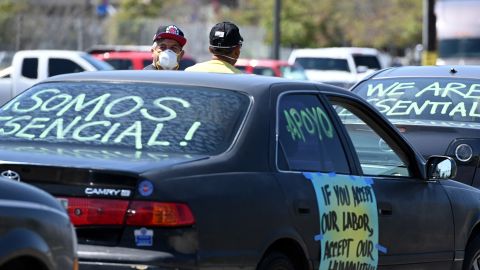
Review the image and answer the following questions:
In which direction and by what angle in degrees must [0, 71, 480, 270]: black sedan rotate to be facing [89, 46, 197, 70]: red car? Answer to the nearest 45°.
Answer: approximately 45° to its left

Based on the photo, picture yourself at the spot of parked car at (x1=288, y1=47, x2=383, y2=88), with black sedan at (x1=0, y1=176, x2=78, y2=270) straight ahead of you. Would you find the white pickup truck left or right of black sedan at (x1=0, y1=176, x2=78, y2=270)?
right

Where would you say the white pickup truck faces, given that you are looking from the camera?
facing to the right of the viewer

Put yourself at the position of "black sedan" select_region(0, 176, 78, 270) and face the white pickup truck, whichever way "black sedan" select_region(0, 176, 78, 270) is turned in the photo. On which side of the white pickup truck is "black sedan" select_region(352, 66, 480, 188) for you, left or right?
right

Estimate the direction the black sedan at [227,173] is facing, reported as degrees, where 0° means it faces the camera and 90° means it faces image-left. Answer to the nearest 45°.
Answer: approximately 225°

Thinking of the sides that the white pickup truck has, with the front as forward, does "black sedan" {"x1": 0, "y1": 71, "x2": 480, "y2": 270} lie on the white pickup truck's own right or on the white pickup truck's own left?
on the white pickup truck's own right
